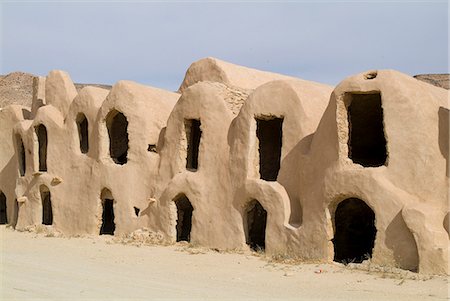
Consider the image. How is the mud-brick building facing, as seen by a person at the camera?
facing the viewer and to the left of the viewer
